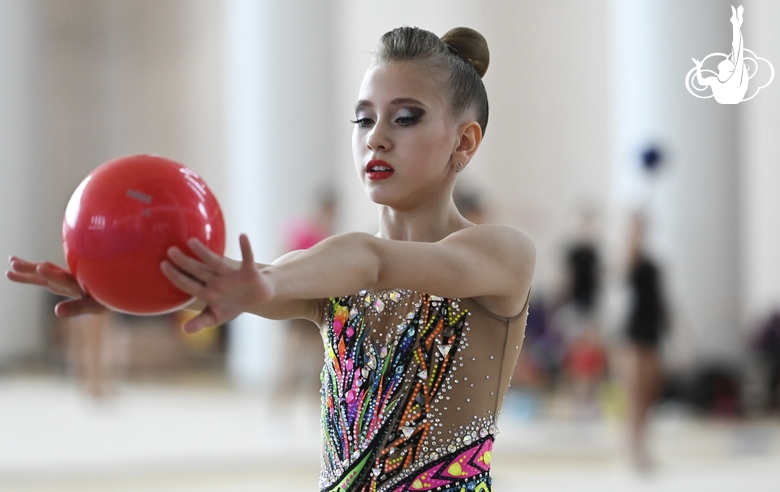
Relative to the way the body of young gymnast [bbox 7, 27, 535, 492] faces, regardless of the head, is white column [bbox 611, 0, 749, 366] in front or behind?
behind

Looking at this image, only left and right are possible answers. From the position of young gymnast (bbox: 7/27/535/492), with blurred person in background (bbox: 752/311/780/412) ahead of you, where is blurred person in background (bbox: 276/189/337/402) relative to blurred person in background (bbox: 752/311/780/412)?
left

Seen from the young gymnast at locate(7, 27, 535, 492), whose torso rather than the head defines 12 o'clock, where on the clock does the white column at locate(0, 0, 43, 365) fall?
The white column is roughly at 4 o'clock from the young gymnast.

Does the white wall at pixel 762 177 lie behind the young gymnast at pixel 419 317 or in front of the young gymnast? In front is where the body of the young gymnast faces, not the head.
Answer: behind

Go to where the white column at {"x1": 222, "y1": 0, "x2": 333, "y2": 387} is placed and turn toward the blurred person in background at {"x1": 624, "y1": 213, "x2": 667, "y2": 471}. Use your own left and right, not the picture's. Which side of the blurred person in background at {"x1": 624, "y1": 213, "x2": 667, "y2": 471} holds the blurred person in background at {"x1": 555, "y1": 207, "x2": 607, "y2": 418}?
left

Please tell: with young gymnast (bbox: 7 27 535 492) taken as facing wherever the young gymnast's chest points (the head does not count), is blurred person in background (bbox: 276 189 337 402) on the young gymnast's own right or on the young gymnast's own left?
on the young gymnast's own right

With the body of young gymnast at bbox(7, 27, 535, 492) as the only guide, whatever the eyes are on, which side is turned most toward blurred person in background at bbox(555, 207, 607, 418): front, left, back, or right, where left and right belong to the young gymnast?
back

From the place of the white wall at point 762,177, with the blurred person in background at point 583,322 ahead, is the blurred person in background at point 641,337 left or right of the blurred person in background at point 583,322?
left

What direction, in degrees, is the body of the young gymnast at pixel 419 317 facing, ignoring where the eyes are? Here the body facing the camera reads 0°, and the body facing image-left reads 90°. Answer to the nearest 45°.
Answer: approximately 45°
